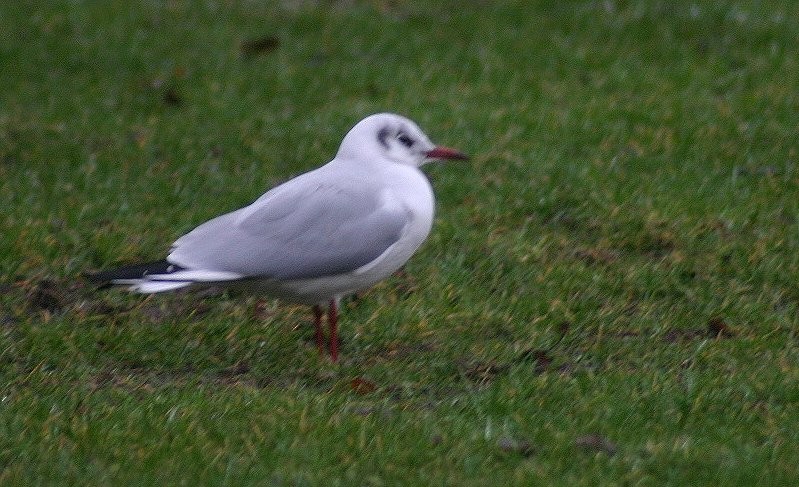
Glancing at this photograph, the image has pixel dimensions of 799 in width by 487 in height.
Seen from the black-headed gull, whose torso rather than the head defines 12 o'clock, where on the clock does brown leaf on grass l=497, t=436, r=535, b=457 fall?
The brown leaf on grass is roughly at 2 o'clock from the black-headed gull.

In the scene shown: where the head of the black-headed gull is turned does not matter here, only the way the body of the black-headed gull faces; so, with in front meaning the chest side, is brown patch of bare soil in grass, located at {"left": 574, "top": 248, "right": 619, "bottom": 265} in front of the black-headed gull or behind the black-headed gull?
in front

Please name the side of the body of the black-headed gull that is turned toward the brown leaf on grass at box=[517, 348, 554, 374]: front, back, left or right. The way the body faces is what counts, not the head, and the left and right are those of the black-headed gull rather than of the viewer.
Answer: front

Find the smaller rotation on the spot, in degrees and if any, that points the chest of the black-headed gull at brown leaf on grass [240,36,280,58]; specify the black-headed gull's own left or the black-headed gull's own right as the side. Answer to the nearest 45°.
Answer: approximately 90° to the black-headed gull's own left

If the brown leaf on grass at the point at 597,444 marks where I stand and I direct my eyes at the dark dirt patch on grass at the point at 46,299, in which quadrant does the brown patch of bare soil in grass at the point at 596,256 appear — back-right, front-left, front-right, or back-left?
front-right

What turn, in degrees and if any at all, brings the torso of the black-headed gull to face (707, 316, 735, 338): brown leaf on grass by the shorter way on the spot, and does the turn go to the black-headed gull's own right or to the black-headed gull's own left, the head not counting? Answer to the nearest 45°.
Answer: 0° — it already faces it

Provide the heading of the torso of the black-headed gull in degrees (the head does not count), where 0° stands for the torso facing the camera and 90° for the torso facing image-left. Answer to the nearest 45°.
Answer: approximately 270°

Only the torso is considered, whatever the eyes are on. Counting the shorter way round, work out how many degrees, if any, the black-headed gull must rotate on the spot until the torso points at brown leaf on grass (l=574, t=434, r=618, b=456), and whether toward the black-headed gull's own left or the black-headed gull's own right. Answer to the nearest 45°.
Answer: approximately 45° to the black-headed gull's own right
